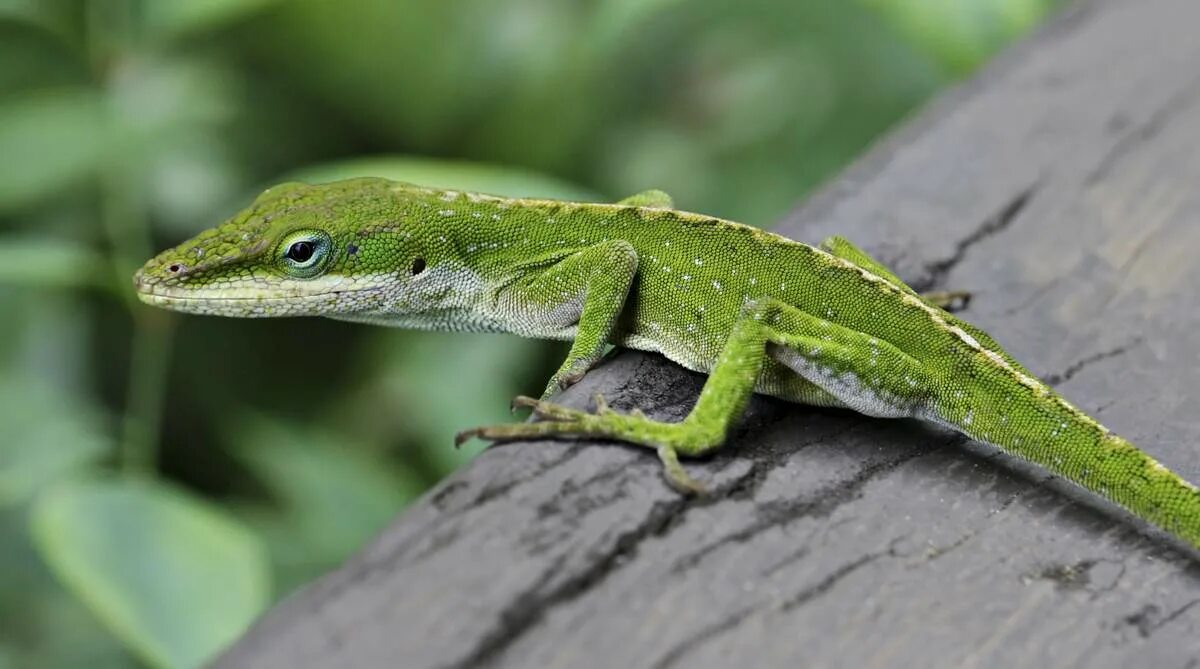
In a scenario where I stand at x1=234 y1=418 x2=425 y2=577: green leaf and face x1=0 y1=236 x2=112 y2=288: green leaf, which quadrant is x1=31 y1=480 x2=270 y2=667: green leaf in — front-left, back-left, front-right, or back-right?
front-left

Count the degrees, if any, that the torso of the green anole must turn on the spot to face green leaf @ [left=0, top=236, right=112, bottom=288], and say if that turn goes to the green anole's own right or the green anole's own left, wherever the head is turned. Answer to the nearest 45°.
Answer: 0° — it already faces it

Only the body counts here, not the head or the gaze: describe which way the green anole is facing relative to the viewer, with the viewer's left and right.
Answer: facing to the left of the viewer

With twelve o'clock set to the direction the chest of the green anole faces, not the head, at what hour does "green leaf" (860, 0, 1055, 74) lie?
The green leaf is roughly at 4 o'clock from the green anole.

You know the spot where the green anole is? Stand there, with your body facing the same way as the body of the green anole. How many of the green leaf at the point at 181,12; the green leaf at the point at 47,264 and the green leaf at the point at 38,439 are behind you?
0

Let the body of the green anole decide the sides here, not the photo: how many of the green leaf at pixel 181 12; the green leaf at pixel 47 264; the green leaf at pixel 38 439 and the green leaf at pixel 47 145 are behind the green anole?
0

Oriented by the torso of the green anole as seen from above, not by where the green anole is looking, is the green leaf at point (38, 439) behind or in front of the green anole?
in front

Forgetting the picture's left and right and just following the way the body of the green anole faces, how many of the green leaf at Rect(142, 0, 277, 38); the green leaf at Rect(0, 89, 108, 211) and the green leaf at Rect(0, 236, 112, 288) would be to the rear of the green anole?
0

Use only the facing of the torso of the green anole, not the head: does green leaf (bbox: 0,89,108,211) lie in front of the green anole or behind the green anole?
in front
